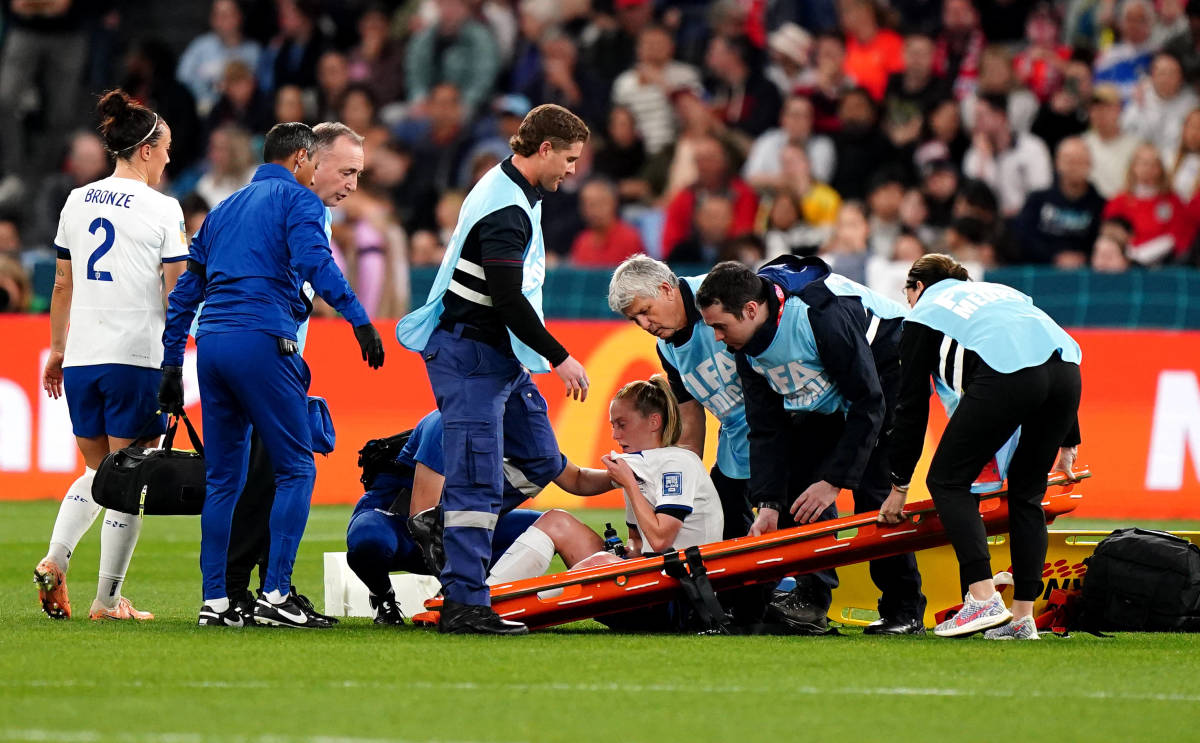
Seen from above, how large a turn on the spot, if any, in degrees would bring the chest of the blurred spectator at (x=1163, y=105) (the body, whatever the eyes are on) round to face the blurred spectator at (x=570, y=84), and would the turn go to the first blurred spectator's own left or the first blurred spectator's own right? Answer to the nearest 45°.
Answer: approximately 90° to the first blurred spectator's own right

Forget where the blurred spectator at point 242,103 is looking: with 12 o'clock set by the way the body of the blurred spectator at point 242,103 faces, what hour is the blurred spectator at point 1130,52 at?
the blurred spectator at point 1130,52 is roughly at 10 o'clock from the blurred spectator at point 242,103.

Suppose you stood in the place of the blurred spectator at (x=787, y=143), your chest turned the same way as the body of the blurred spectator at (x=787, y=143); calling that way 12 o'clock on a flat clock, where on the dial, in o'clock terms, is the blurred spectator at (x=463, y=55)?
the blurred spectator at (x=463, y=55) is roughly at 4 o'clock from the blurred spectator at (x=787, y=143).
